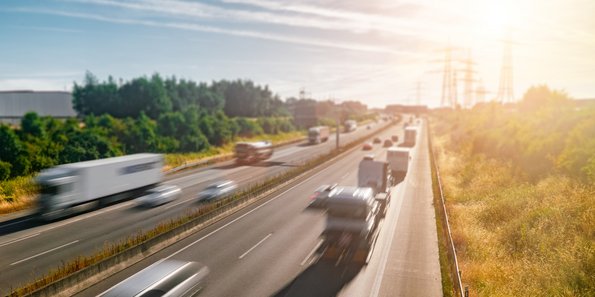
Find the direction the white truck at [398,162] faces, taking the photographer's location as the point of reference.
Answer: facing away from the viewer

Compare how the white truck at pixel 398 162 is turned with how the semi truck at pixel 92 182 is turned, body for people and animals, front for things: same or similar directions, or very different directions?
very different directions

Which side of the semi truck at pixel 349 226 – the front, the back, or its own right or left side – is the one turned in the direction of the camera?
back

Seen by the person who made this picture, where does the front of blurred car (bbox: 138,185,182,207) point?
facing the viewer and to the left of the viewer

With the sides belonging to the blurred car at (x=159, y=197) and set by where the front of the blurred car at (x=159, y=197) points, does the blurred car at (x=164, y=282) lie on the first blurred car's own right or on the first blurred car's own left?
on the first blurred car's own left

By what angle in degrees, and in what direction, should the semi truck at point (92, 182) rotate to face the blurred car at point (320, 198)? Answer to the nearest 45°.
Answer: approximately 135° to its left

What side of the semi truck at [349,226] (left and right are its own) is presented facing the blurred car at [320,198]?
front

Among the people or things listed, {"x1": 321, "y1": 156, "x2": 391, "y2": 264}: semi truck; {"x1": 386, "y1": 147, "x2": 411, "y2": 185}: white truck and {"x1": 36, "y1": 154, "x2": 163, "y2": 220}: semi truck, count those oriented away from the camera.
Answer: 2

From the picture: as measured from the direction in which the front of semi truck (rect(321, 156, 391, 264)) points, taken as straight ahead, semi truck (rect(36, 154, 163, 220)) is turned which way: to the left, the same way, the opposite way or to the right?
the opposite way

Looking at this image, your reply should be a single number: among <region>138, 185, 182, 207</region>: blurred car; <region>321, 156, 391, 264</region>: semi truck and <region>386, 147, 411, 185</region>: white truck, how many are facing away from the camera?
2
